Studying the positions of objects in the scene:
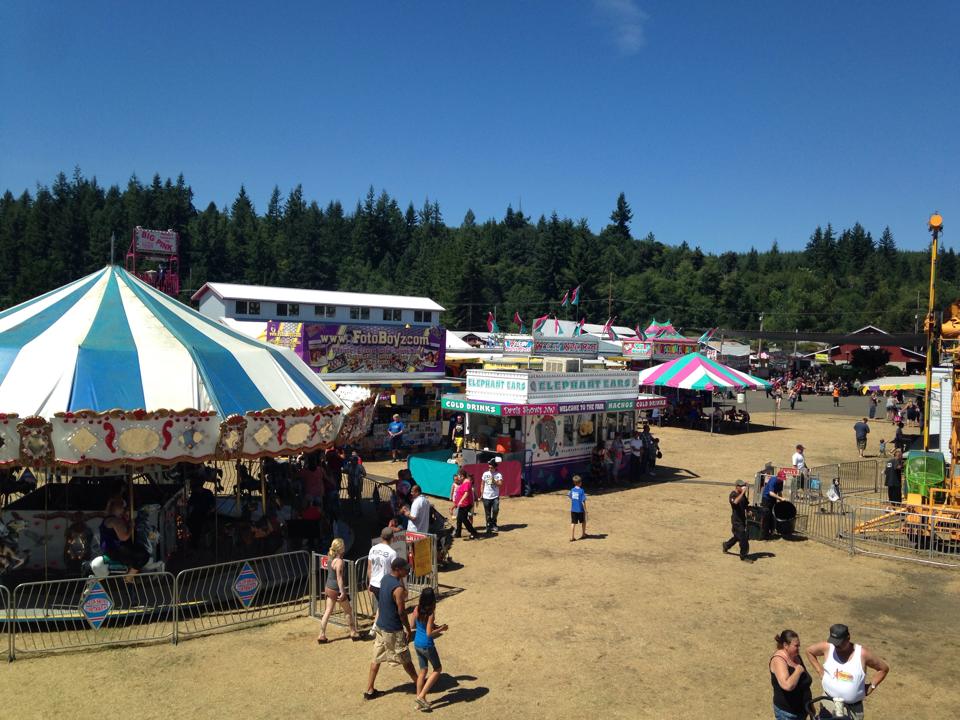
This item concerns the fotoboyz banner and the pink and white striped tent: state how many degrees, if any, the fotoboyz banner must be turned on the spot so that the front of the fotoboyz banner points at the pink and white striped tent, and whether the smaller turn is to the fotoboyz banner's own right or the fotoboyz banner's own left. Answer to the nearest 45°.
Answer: approximately 135° to the fotoboyz banner's own left

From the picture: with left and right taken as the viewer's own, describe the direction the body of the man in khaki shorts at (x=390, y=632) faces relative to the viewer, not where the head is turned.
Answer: facing away from the viewer and to the right of the viewer

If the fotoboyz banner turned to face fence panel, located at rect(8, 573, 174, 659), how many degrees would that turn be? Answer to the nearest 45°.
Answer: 0° — it already faces it

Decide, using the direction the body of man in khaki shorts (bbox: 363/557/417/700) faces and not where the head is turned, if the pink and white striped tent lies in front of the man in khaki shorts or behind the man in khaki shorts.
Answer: in front

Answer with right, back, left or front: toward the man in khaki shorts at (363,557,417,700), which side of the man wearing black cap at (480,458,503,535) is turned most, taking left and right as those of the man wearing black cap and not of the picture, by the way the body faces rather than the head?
front

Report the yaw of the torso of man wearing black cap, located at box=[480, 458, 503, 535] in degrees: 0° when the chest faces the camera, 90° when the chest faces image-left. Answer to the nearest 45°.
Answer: approximately 0°

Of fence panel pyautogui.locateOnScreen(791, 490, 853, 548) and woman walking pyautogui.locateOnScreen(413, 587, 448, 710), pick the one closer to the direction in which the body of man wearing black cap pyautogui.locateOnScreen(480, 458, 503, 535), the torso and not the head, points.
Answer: the woman walking
